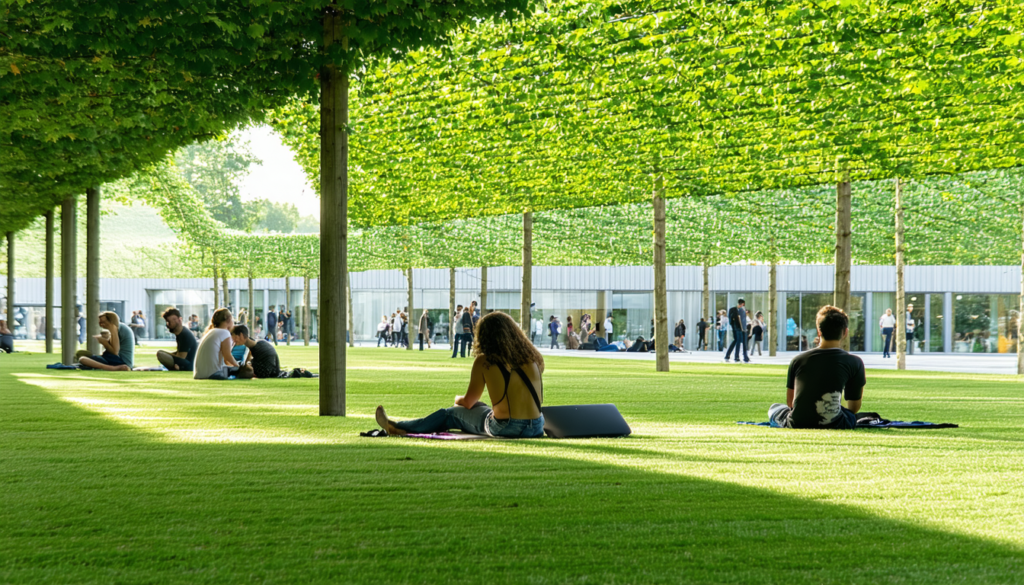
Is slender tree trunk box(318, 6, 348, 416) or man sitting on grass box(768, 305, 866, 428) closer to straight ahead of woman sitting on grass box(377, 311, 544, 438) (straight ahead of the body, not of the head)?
the slender tree trunk

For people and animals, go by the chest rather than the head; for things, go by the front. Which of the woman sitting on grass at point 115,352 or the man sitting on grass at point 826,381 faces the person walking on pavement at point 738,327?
the man sitting on grass

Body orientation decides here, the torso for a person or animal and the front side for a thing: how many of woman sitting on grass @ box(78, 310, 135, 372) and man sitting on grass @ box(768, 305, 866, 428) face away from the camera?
1

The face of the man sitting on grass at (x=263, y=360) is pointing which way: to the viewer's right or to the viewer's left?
to the viewer's left

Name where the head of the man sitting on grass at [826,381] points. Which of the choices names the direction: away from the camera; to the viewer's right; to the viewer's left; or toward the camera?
away from the camera

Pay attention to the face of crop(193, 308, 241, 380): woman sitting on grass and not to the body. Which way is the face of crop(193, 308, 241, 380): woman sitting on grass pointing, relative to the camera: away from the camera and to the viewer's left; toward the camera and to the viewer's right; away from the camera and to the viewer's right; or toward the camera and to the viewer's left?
away from the camera and to the viewer's right

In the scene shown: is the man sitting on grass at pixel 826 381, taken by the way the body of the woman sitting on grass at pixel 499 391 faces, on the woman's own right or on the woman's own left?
on the woman's own right

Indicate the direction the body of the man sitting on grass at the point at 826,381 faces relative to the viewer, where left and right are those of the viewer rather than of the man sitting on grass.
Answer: facing away from the viewer

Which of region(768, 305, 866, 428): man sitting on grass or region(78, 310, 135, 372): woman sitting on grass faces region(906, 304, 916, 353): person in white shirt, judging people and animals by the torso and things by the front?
the man sitting on grass
